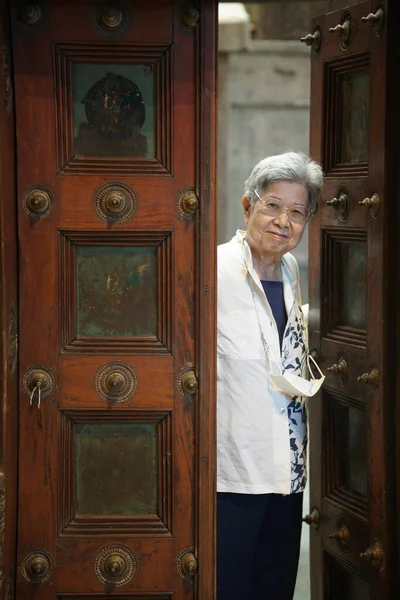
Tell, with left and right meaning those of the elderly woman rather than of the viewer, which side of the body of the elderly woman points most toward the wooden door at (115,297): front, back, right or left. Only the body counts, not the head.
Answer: right

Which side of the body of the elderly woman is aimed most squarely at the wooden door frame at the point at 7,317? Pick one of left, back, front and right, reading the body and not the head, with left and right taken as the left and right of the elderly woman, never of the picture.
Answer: right

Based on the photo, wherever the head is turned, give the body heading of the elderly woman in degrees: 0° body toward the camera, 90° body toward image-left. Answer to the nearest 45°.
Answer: approximately 315°
